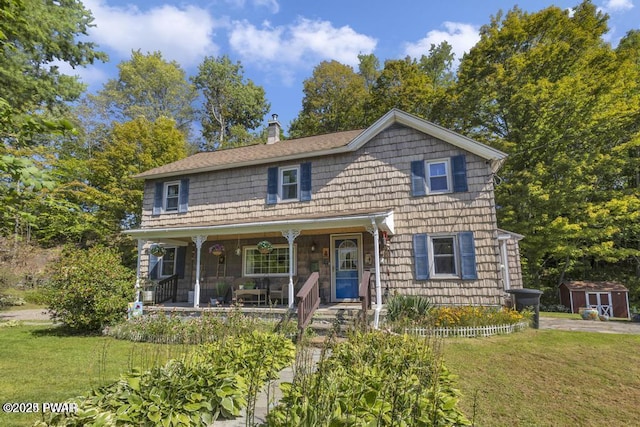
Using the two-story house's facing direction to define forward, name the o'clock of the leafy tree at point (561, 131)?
The leafy tree is roughly at 8 o'clock from the two-story house.

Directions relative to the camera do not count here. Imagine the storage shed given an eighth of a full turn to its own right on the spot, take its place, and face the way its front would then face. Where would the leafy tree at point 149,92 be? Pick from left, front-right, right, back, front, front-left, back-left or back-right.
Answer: front-right

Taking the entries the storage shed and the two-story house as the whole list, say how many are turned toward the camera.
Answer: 2

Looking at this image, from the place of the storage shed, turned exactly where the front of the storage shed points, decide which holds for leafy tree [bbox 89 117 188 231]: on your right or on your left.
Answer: on your right

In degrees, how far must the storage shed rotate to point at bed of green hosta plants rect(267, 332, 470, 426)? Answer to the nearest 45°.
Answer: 0° — it already faces it

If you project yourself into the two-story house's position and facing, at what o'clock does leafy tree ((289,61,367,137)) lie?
The leafy tree is roughly at 6 o'clock from the two-story house.

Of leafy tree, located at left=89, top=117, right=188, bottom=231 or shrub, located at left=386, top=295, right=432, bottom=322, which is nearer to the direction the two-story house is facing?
the shrub

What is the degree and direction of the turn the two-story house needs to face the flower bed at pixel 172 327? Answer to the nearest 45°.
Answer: approximately 45° to its right

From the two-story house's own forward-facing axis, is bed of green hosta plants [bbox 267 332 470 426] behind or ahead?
ahead

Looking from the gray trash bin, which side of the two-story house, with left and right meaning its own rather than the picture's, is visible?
left

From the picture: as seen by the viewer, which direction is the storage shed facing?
toward the camera

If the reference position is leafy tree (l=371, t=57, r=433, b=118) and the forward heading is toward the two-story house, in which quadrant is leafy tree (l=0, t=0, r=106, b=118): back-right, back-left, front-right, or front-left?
front-right

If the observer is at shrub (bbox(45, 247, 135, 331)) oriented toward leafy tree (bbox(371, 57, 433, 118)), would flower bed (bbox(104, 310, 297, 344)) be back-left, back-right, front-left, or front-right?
front-right

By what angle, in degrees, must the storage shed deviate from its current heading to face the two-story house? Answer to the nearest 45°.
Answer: approximately 45° to its right

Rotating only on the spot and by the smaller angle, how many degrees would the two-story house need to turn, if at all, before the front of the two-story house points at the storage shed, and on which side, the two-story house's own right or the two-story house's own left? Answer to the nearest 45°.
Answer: approximately 90° to the two-story house's own left

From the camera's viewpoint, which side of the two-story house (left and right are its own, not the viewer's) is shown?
front
